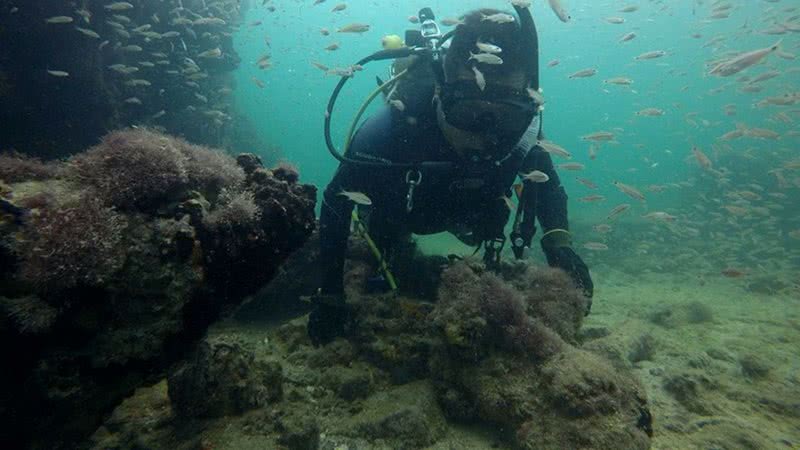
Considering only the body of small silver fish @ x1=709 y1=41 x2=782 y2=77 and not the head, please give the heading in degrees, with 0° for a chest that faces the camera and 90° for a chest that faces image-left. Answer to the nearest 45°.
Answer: approximately 90°

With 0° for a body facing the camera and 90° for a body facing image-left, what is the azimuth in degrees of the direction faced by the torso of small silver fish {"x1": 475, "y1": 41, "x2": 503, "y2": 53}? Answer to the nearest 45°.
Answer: approximately 270°

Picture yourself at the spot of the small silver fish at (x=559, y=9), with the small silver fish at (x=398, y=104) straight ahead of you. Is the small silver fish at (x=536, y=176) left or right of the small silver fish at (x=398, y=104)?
left

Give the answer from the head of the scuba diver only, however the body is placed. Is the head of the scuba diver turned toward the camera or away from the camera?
toward the camera

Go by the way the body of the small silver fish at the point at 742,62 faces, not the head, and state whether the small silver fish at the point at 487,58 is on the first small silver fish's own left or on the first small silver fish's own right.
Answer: on the first small silver fish's own left
